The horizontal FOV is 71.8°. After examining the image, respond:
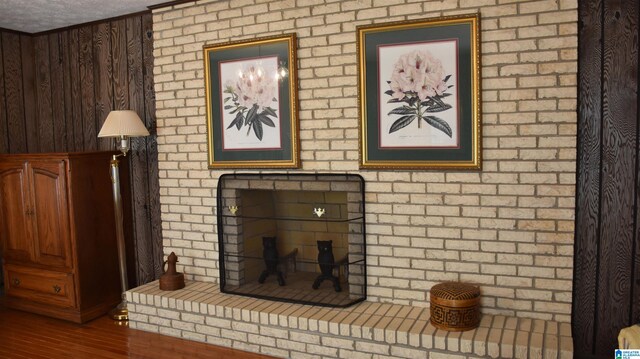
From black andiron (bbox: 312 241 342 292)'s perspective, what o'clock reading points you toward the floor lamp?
The floor lamp is roughly at 2 o'clock from the black andiron.

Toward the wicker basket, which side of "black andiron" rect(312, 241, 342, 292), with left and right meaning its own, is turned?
left

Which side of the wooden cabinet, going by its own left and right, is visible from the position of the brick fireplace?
left

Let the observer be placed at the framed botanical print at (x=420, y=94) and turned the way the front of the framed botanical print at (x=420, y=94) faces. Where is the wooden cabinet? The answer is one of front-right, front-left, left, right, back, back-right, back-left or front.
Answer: front-right

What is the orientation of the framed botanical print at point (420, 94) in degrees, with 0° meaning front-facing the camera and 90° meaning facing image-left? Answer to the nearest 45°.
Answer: approximately 45°

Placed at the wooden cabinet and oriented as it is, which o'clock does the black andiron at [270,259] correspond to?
The black andiron is roughly at 9 o'clock from the wooden cabinet.

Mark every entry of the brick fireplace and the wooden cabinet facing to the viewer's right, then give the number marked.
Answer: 0

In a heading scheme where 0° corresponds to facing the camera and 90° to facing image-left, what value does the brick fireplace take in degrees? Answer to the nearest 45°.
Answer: approximately 45°
